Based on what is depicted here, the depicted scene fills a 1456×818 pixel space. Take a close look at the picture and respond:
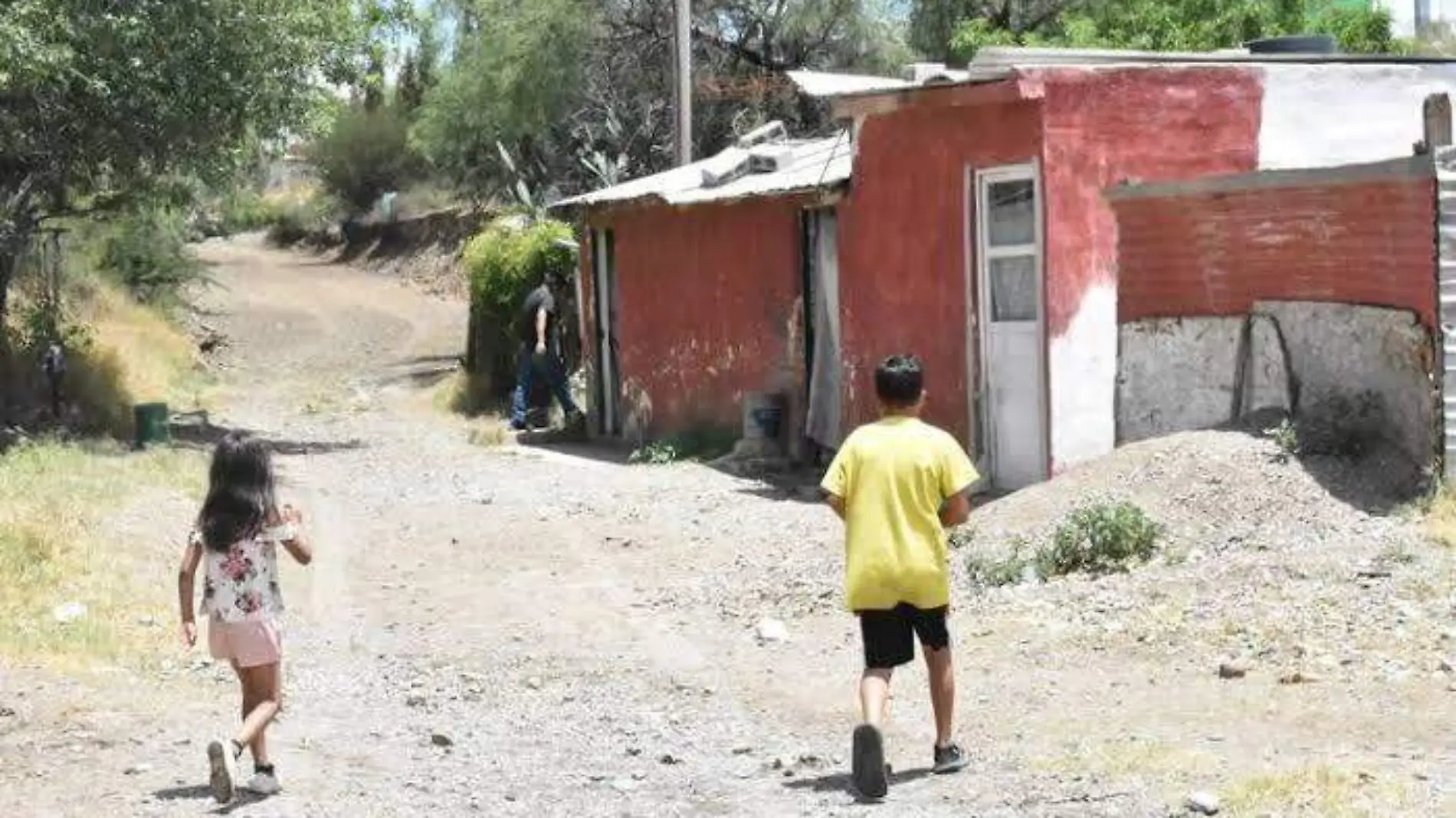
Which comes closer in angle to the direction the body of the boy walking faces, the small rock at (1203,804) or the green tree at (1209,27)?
the green tree

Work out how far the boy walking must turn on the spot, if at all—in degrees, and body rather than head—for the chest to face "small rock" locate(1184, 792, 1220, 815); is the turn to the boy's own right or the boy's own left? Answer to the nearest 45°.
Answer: approximately 135° to the boy's own right

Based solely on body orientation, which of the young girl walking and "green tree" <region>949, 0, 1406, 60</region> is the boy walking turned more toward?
the green tree

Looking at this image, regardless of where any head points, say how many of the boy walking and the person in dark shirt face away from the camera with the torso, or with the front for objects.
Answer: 1

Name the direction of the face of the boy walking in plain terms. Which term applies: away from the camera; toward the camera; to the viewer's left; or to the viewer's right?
away from the camera

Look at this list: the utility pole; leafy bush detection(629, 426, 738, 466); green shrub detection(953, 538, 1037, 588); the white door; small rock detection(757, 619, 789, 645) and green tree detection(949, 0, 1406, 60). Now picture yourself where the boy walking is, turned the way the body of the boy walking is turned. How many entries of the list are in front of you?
6

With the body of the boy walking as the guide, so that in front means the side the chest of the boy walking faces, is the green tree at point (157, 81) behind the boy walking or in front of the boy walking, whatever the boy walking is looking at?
in front

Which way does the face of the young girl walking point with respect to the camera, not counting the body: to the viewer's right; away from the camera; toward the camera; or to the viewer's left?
away from the camera

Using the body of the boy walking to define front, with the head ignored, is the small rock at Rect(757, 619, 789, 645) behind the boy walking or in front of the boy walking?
in front

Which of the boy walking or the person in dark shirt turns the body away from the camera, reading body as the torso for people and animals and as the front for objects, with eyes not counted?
the boy walking

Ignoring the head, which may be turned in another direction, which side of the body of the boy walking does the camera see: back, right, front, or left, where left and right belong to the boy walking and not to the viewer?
back

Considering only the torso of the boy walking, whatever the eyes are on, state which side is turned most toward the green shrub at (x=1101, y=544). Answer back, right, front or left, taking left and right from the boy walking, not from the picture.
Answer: front

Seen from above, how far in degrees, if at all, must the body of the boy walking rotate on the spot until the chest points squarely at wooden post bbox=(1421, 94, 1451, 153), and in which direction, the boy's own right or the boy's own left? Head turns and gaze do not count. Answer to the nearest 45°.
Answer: approximately 45° to the boy's own right
